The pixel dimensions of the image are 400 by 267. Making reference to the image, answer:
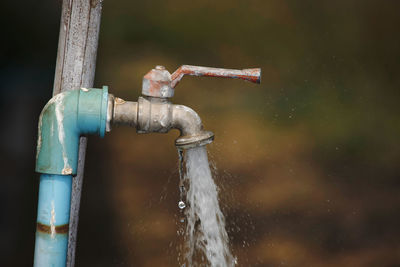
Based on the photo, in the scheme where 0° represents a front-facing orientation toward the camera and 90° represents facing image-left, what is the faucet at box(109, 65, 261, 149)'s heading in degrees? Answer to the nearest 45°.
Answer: approximately 270°
